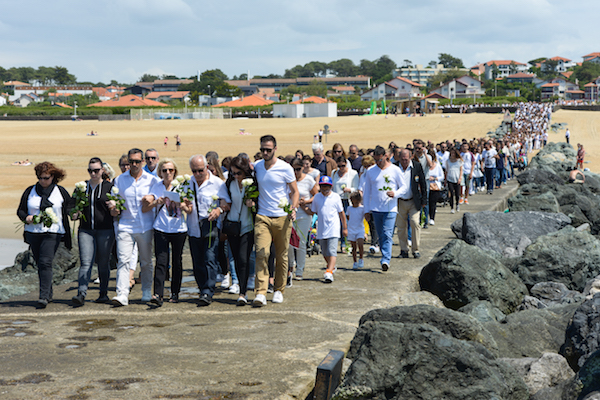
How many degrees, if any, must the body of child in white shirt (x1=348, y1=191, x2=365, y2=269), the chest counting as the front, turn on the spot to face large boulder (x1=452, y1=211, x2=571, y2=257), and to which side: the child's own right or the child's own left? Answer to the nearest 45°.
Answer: approximately 135° to the child's own left

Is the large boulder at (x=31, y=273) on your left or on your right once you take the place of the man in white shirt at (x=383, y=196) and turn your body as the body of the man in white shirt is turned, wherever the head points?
on your right

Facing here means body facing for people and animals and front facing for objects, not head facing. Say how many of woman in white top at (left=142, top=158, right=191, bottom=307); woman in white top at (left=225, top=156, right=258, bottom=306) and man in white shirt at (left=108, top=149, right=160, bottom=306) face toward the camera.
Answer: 3

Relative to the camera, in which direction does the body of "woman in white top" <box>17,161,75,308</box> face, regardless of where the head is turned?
toward the camera

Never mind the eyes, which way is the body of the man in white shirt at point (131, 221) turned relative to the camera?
toward the camera

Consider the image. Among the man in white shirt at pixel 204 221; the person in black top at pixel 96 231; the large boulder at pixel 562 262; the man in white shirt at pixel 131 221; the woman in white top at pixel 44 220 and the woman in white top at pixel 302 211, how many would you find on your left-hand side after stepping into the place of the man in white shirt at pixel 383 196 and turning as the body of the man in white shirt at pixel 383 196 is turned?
1

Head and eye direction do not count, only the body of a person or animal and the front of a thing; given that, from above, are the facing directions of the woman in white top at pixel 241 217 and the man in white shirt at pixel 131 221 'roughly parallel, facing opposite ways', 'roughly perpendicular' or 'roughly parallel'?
roughly parallel

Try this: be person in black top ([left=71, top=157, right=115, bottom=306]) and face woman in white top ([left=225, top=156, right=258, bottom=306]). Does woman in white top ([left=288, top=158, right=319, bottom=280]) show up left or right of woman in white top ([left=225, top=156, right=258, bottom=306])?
left

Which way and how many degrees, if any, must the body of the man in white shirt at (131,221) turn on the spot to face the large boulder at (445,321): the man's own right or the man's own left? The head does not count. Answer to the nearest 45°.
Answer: approximately 45° to the man's own left

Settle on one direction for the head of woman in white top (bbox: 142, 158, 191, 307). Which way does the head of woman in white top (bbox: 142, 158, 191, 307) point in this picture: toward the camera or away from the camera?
toward the camera

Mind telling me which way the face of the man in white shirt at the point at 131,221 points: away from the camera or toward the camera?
toward the camera

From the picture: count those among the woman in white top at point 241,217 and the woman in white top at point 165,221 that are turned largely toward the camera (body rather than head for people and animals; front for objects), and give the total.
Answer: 2

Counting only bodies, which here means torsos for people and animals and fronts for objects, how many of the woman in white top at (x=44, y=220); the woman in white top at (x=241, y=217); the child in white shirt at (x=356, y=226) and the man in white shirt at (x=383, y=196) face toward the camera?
4
